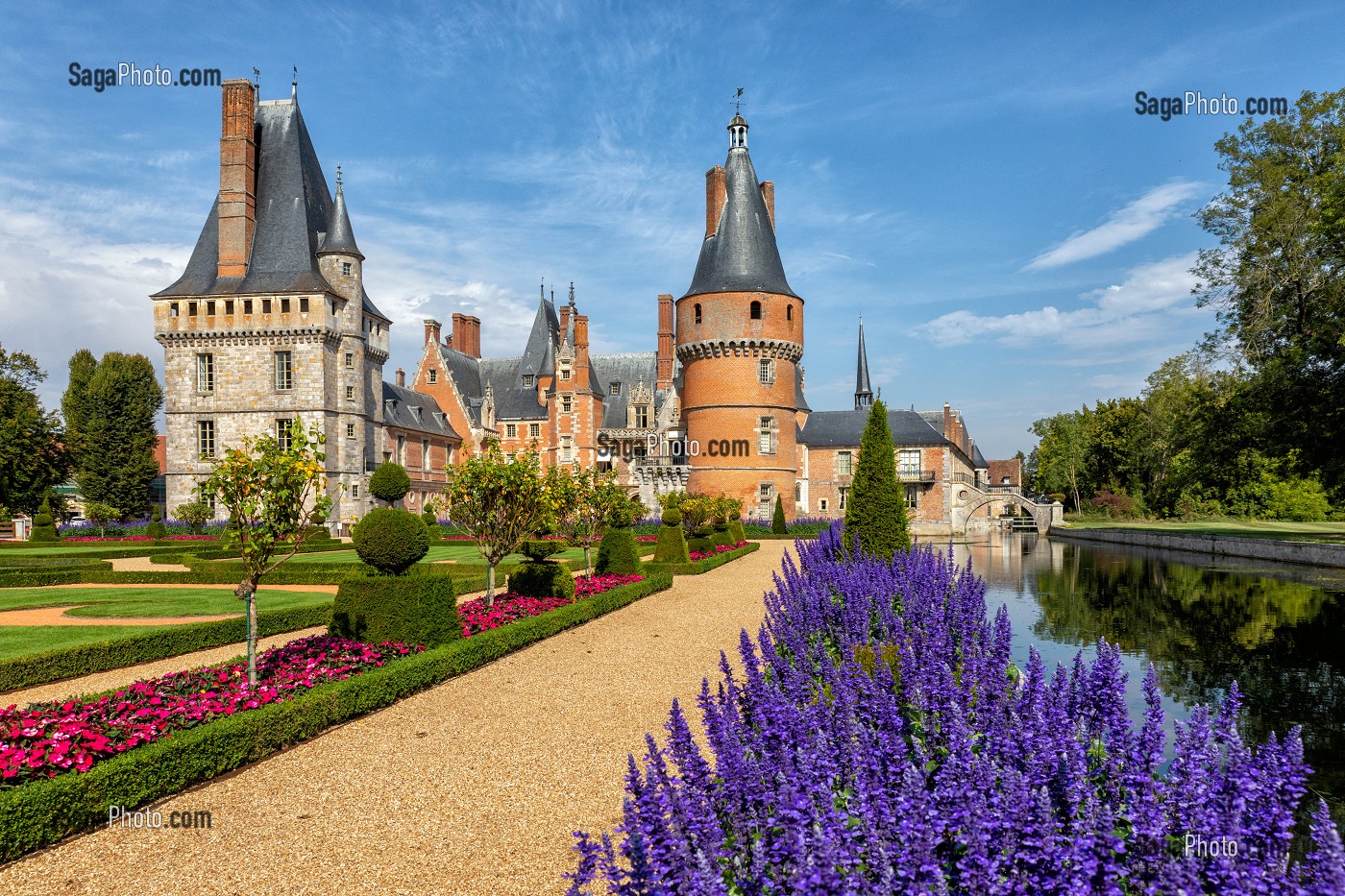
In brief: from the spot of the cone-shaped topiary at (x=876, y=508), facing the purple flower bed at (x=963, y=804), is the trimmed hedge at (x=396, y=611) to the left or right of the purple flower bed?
right

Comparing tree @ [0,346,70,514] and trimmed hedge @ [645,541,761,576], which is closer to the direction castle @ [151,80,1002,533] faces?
the trimmed hedge

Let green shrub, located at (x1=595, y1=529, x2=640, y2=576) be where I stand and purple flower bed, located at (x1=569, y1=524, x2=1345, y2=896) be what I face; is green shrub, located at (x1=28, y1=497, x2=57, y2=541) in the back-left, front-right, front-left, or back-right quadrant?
back-right

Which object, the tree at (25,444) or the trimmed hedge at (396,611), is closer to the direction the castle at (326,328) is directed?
the trimmed hedge

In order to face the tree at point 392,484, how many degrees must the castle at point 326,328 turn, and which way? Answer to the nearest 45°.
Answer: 0° — it already faces it

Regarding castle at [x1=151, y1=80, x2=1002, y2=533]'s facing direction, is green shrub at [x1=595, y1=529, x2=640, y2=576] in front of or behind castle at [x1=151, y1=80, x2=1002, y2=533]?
in front

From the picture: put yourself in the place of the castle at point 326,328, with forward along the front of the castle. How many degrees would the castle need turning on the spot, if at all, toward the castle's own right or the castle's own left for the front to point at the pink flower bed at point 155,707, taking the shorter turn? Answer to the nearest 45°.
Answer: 0° — it already faces it

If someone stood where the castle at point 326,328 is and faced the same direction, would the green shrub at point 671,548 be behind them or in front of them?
in front

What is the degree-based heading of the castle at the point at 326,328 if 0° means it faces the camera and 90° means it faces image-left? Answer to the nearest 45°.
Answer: approximately 0°

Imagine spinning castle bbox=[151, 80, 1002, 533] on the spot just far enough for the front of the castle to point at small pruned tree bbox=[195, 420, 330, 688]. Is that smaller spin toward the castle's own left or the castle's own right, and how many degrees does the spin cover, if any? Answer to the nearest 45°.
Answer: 0° — it already faces it

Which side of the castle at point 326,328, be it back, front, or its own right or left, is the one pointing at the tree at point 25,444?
right
